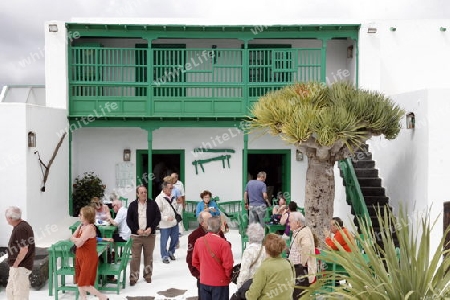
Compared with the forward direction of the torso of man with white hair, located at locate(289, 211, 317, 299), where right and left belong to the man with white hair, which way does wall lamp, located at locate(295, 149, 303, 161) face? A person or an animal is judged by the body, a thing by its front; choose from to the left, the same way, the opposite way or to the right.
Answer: to the left

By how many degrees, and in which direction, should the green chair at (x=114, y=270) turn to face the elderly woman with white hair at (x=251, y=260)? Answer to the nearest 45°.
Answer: approximately 135° to its left

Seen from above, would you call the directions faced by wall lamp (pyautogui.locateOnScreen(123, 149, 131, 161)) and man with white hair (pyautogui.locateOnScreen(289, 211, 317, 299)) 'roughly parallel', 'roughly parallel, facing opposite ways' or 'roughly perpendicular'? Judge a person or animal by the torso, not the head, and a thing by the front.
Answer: roughly perpendicular

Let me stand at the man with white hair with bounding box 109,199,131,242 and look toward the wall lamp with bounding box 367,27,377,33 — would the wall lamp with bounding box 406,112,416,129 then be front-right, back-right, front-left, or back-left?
front-right

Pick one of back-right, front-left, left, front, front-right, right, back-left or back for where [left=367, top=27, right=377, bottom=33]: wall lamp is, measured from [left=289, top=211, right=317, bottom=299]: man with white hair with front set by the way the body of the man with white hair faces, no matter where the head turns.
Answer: right

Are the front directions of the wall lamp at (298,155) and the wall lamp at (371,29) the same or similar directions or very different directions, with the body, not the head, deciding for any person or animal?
same or similar directions

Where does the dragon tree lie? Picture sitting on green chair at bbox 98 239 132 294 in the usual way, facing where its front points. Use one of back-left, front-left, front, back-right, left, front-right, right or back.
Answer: back

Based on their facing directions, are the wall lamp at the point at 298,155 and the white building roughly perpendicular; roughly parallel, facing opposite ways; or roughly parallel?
roughly parallel

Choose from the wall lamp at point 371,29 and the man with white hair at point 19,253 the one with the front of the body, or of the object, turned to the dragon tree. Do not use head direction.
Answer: the wall lamp

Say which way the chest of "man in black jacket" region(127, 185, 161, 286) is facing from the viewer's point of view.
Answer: toward the camera

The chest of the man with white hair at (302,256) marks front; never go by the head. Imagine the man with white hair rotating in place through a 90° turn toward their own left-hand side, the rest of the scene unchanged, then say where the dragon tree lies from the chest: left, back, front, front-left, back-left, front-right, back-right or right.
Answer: back

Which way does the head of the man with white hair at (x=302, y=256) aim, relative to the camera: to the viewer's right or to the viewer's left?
to the viewer's left

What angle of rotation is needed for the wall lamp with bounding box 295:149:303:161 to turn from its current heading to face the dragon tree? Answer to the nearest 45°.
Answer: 0° — it already faces it
